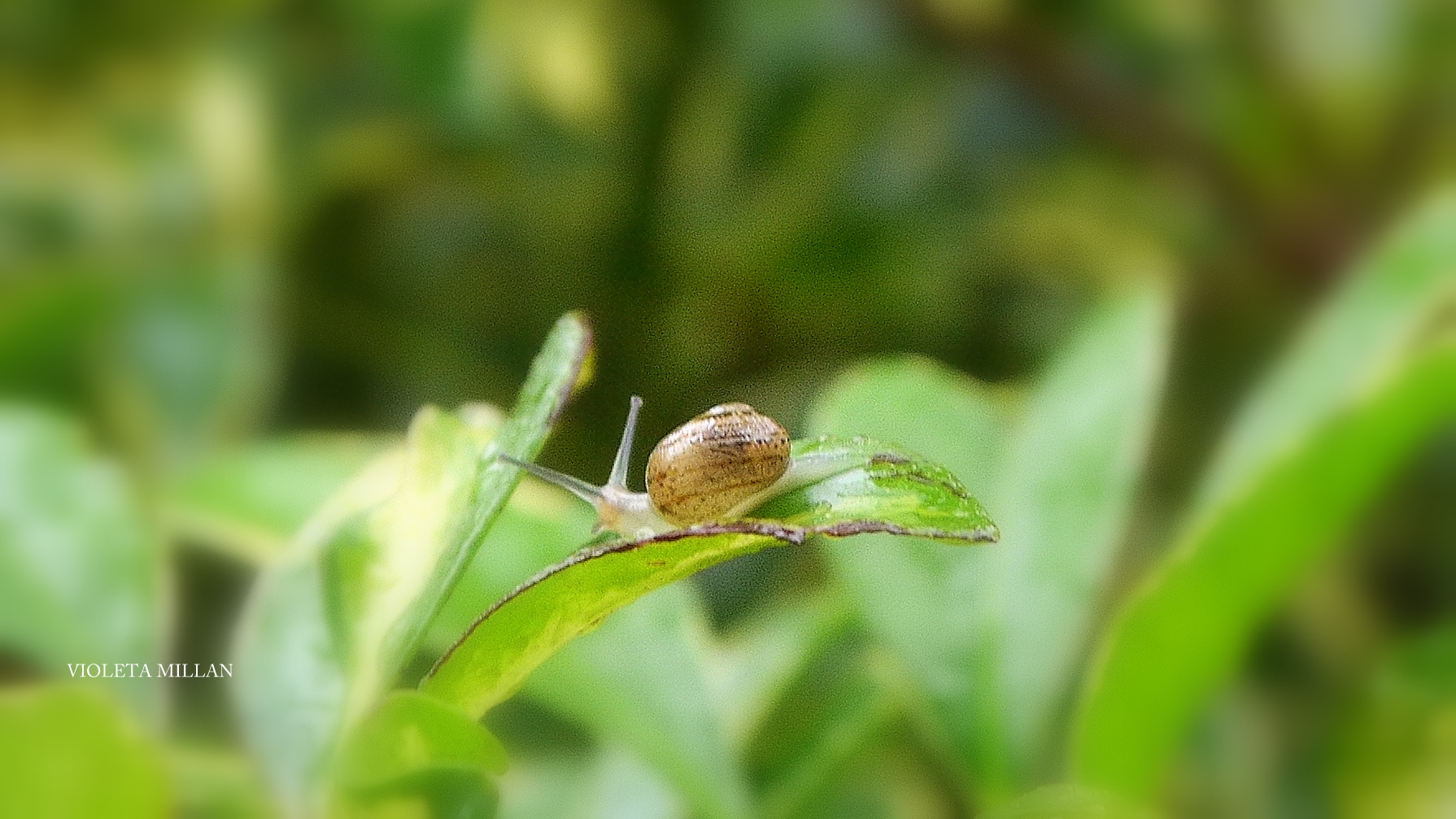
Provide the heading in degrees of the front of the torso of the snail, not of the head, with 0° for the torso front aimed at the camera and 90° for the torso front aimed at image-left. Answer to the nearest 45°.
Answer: approximately 90°
